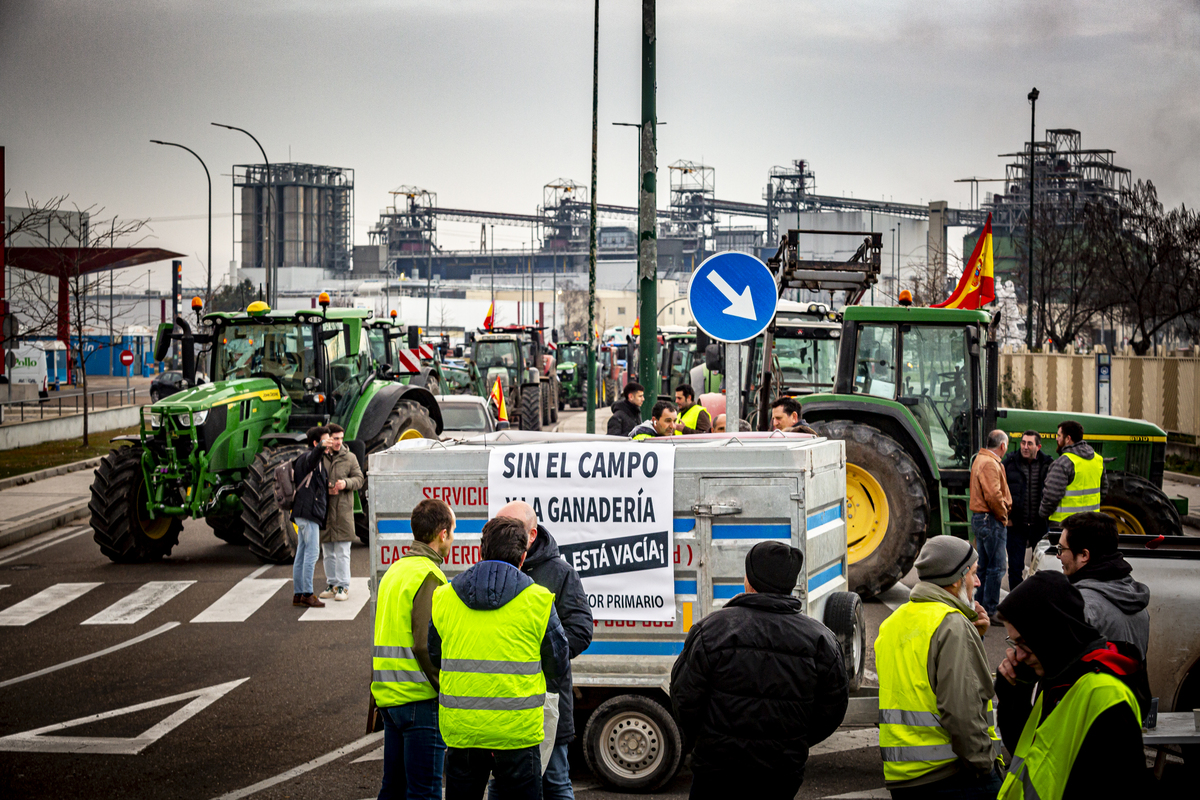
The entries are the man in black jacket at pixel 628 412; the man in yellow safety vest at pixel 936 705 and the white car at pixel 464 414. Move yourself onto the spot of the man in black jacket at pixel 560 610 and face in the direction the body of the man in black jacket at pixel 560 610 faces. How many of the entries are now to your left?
1

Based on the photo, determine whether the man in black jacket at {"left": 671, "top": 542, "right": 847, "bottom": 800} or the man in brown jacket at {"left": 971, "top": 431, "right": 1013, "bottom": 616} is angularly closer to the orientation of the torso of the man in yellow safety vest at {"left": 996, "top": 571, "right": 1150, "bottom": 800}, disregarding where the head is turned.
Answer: the man in black jacket

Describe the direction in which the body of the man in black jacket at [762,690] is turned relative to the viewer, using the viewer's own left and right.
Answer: facing away from the viewer

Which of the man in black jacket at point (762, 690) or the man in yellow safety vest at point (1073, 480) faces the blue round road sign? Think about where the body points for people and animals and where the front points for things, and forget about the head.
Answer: the man in black jacket

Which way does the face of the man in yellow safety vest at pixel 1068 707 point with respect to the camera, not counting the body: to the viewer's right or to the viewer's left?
to the viewer's left
